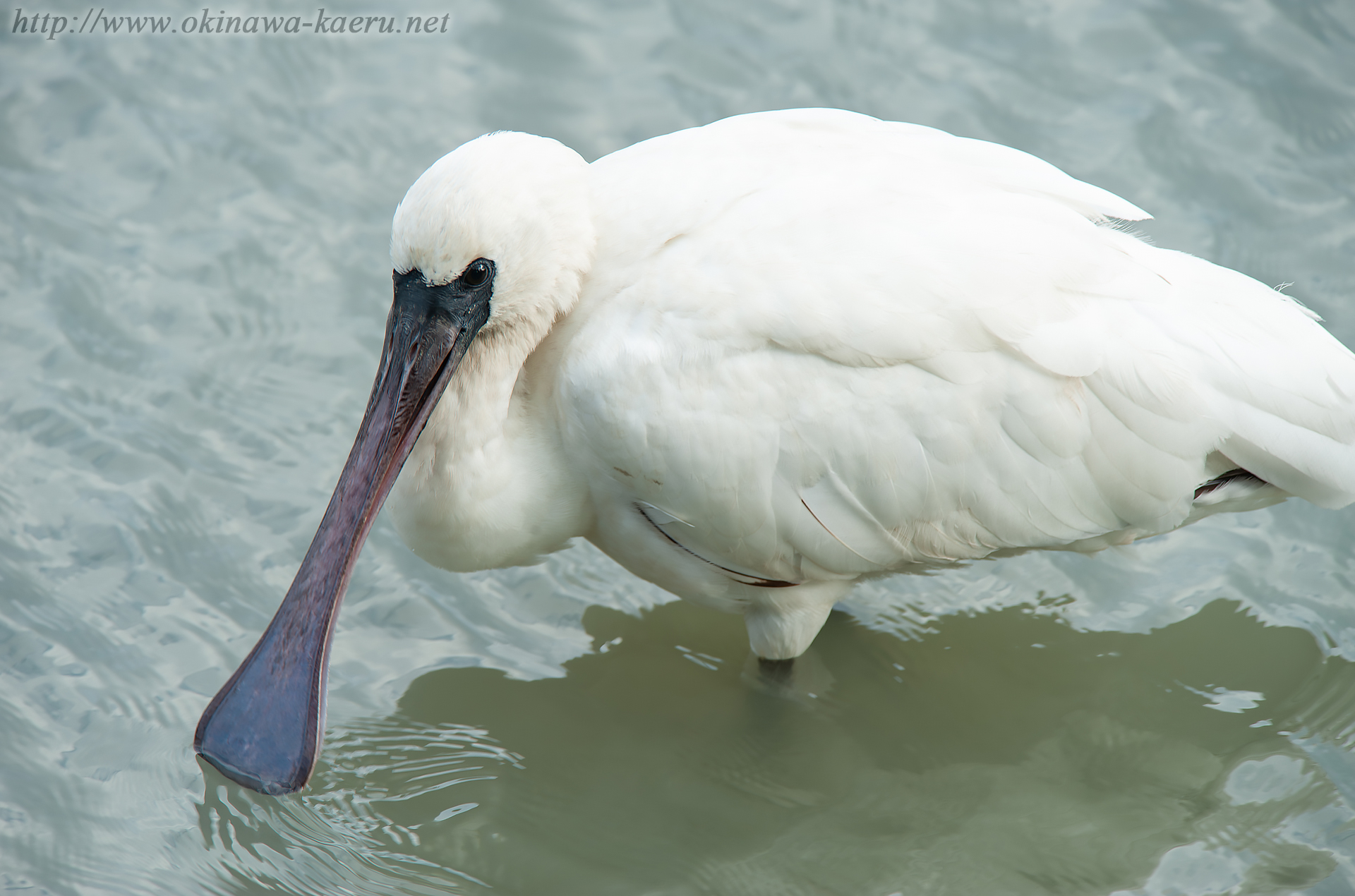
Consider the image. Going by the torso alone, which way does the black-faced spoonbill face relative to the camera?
to the viewer's left
